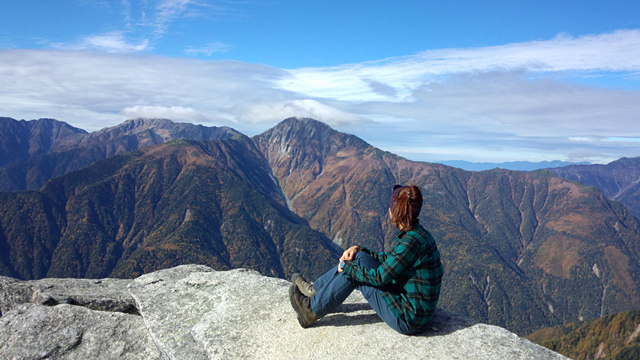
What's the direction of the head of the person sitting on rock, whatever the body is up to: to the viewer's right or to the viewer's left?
to the viewer's left

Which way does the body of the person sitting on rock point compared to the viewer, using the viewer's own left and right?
facing to the left of the viewer
